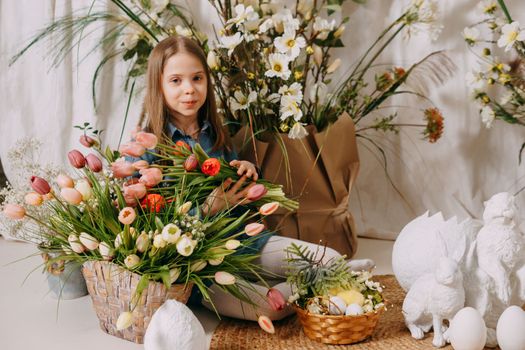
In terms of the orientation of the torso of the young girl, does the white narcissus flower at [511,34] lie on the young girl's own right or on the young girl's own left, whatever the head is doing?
on the young girl's own left

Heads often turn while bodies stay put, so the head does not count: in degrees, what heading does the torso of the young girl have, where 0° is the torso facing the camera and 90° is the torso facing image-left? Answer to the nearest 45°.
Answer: approximately 315°
